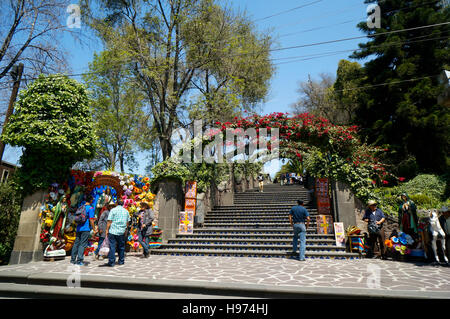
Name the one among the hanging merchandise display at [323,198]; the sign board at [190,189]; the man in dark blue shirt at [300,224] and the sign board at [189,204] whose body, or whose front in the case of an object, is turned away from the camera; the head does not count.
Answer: the man in dark blue shirt

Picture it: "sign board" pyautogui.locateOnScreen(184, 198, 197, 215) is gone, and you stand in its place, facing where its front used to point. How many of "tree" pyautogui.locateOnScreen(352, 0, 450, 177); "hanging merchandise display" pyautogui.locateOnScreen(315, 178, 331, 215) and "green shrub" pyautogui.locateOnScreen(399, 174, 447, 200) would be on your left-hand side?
3

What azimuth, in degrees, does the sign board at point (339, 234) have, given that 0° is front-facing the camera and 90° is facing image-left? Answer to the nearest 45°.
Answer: approximately 0°

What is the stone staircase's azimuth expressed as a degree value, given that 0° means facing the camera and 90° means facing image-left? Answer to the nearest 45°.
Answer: approximately 0°

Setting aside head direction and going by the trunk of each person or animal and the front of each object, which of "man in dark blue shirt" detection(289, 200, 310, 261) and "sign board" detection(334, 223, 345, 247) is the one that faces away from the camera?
the man in dark blue shirt

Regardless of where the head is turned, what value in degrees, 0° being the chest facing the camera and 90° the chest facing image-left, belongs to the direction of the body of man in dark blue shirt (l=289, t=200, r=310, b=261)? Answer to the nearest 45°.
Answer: approximately 180°

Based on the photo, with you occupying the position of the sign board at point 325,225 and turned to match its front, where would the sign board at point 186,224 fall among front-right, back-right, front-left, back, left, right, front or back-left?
right

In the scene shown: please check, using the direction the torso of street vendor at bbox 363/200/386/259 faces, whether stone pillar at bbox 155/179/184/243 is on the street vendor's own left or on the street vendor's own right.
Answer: on the street vendor's own right

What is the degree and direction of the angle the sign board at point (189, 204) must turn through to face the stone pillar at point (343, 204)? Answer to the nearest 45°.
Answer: approximately 45° to its left

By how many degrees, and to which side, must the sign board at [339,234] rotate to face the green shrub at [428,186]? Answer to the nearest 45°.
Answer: approximately 135° to its left

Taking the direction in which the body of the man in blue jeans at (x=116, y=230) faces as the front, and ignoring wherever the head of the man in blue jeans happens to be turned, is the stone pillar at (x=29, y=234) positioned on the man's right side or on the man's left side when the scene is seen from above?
on the man's left side

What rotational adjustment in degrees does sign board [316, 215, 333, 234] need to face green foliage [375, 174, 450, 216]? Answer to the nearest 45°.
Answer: approximately 135° to its left

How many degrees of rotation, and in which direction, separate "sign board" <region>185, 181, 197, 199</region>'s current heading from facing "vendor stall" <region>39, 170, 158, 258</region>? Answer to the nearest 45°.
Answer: approximately 45° to its right

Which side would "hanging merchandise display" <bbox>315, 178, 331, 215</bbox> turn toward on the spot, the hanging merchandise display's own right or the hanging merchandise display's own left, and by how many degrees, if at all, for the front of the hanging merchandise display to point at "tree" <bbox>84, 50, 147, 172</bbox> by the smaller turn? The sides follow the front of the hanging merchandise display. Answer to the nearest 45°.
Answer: approximately 90° to the hanging merchandise display's own right

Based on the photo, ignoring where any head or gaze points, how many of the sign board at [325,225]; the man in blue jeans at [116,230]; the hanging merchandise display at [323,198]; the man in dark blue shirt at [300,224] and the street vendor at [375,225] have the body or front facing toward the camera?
3
